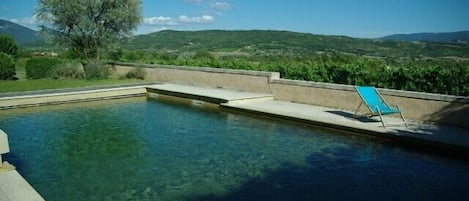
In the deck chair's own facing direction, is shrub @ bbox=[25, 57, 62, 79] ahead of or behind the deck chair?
behind

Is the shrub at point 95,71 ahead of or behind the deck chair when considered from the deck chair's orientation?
behind

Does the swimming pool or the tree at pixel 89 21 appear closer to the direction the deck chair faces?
the swimming pool

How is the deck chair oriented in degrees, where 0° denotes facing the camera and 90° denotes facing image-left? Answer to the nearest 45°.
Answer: approximately 315°

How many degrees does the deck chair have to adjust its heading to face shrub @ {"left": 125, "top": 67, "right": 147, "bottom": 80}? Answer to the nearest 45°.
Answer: approximately 180°

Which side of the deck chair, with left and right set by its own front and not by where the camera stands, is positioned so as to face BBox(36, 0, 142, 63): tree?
back

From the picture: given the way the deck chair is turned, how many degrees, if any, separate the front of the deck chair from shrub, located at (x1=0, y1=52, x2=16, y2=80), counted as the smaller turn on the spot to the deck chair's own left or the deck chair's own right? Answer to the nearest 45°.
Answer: approximately 135° to the deck chair's own right

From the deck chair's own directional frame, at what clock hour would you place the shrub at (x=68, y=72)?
The shrub is roughly at 5 o'clock from the deck chair.

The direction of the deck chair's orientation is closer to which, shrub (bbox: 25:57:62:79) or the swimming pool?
the swimming pool

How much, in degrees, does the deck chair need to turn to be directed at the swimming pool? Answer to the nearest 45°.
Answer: approximately 90° to its right
